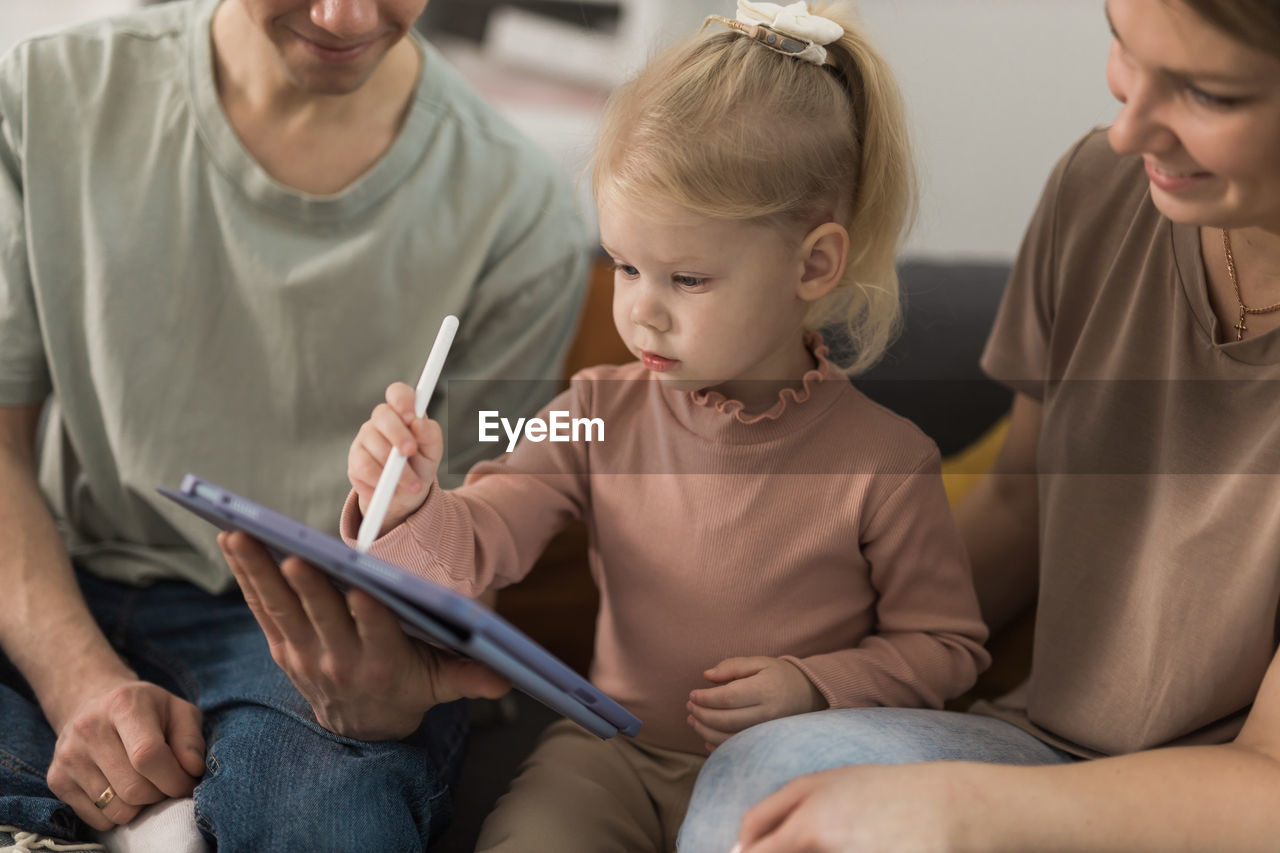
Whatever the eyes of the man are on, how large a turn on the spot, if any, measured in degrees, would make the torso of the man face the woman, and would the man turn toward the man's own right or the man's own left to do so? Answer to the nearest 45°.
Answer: approximately 45° to the man's own left

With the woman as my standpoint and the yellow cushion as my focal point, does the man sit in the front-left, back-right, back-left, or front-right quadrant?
front-left

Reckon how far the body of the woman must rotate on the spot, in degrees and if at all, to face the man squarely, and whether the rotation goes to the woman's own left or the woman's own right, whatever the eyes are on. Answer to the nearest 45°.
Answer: approximately 45° to the woman's own right

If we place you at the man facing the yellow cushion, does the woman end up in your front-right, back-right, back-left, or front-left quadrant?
front-right

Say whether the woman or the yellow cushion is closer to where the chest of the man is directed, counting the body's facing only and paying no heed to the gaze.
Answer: the woman

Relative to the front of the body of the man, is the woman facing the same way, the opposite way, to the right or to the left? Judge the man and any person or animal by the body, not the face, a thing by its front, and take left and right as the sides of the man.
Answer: to the right

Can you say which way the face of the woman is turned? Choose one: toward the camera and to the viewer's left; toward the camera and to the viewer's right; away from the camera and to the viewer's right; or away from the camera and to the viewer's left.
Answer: toward the camera and to the viewer's left

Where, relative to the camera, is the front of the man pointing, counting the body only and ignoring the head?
toward the camera

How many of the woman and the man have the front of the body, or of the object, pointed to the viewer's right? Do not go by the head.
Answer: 0

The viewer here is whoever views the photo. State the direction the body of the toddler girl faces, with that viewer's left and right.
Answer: facing the viewer and to the left of the viewer
